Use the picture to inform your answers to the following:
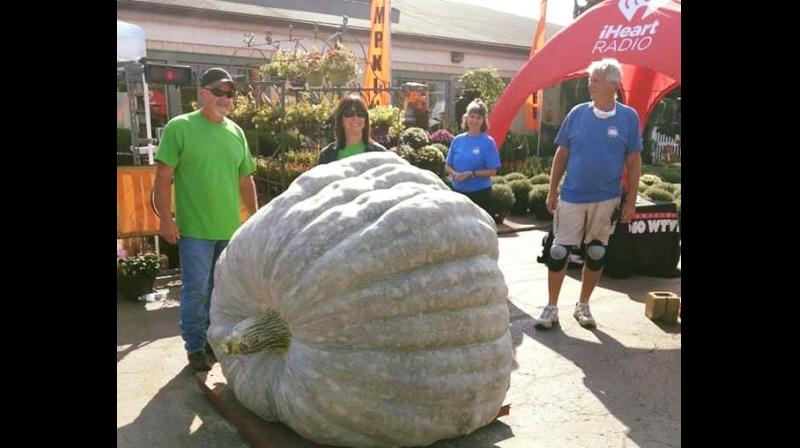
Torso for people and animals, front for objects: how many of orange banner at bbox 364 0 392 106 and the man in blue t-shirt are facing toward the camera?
2

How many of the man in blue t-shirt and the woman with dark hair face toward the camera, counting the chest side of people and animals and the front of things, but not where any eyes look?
2

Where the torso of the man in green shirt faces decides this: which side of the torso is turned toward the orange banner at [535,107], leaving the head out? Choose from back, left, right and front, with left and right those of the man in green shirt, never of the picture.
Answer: left

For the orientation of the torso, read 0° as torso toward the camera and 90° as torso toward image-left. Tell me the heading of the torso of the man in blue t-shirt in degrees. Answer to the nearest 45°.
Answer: approximately 0°

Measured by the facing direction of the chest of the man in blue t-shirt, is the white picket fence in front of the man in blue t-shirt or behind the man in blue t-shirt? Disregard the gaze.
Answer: behind

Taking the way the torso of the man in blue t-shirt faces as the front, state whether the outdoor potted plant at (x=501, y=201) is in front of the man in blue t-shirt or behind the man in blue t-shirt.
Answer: behind
